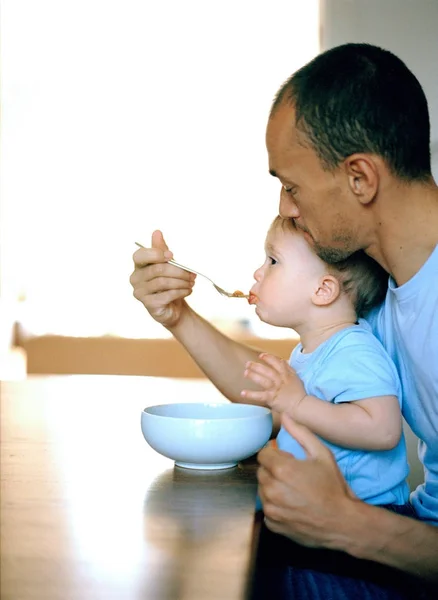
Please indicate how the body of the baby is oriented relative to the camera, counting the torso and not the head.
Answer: to the viewer's left

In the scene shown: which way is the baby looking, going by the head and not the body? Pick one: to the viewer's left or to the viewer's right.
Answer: to the viewer's left

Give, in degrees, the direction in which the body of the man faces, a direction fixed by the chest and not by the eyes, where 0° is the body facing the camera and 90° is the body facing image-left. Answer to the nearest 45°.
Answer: approximately 90°
